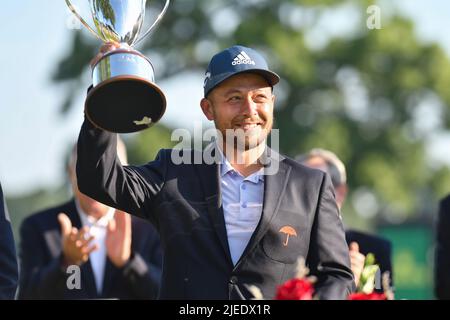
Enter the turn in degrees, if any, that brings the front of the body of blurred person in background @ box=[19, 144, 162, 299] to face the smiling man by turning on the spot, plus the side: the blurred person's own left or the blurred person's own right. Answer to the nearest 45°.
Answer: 0° — they already face them

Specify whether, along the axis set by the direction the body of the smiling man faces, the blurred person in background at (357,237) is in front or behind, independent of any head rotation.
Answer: behind

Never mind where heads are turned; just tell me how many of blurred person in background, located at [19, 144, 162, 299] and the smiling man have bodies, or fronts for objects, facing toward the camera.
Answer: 2

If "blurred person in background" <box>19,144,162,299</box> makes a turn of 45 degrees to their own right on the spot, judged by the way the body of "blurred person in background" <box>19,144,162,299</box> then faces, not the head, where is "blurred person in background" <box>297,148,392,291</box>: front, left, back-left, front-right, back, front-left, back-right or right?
back-left

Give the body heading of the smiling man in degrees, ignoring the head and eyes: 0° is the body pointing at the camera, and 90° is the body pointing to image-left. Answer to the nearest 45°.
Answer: approximately 0°

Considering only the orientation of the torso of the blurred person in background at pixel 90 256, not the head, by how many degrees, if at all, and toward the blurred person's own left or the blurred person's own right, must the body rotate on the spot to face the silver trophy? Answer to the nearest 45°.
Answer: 0° — they already face it

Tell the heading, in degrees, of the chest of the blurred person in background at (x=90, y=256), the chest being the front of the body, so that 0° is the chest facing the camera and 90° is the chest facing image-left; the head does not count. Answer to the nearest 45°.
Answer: approximately 0°
